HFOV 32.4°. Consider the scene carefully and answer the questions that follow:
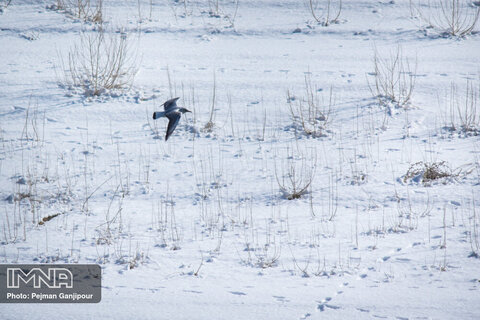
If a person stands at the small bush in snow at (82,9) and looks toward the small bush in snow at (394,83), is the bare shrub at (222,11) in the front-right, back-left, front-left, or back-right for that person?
front-left

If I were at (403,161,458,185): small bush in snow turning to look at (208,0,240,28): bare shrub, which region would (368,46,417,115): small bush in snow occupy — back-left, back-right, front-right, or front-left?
front-right

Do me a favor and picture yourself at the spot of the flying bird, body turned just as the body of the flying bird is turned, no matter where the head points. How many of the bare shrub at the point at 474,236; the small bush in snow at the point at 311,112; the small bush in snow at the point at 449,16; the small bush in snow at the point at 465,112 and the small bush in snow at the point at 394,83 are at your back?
0

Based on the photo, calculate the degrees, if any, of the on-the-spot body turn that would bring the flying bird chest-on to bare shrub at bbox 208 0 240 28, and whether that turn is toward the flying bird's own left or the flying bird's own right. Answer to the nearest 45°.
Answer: approximately 90° to the flying bird's own left

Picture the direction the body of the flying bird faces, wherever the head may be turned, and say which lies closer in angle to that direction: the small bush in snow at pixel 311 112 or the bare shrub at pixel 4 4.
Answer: the small bush in snow

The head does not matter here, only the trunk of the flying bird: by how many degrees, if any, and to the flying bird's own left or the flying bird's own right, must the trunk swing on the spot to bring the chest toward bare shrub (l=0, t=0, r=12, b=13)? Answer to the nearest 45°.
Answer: approximately 135° to the flying bird's own left

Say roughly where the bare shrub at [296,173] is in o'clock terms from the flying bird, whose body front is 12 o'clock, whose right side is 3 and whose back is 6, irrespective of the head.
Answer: The bare shrub is roughly at 1 o'clock from the flying bird.

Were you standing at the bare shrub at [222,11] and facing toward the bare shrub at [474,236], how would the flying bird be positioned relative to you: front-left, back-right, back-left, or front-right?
front-right

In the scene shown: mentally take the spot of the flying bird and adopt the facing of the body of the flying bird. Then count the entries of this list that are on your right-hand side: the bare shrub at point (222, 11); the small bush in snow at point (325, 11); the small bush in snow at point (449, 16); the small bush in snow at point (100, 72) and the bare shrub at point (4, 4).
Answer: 0

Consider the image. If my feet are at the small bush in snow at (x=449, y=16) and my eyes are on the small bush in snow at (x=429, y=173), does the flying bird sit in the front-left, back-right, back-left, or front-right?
front-right

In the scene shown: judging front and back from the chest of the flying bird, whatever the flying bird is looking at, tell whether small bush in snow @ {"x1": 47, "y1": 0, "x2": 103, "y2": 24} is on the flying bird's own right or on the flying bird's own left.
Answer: on the flying bird's own left

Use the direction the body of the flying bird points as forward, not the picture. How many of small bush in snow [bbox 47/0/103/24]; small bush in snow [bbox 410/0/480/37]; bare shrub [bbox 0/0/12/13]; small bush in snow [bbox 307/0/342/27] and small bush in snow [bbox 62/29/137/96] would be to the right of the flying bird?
0

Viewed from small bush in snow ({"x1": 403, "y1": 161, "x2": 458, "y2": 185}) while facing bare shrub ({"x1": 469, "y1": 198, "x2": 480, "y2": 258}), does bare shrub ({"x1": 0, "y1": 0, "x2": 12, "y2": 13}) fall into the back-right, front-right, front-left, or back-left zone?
back-right

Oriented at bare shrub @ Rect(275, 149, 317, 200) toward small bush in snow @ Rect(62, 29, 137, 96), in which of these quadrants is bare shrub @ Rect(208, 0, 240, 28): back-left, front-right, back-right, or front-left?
front-right

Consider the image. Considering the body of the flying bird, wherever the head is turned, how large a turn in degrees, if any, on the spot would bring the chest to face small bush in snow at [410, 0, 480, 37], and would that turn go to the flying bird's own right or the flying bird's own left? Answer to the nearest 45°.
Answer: approximately 45° to the flying bird's own left

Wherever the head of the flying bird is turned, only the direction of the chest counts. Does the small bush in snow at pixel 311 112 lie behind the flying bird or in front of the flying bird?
in front

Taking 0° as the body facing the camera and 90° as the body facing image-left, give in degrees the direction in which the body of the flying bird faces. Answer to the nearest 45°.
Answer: approximately 270°

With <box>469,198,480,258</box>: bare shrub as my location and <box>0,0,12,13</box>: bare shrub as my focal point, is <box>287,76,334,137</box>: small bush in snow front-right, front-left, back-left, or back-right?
front-right
